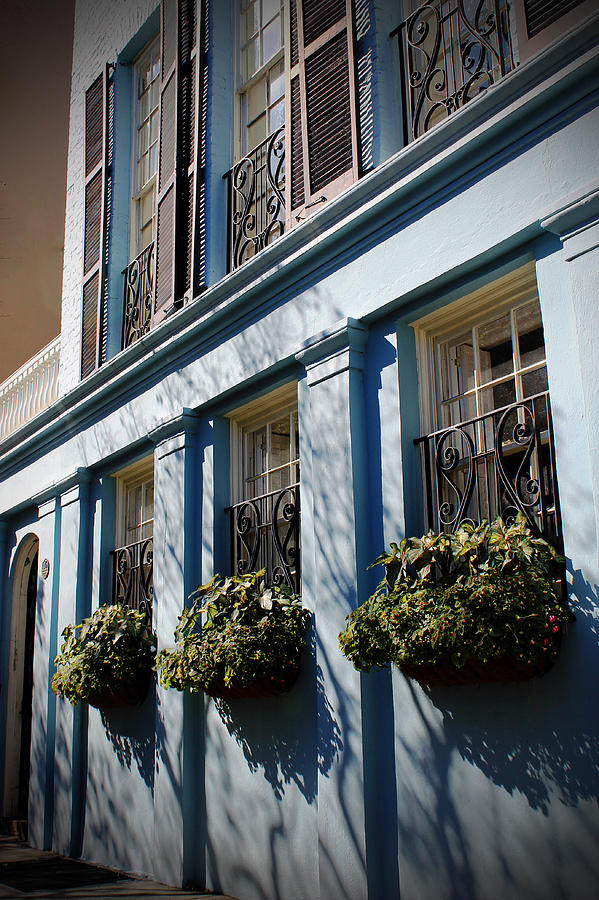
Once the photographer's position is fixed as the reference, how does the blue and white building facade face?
facing the viewer and to the left of the viewer

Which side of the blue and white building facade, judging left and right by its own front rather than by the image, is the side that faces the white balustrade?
right
